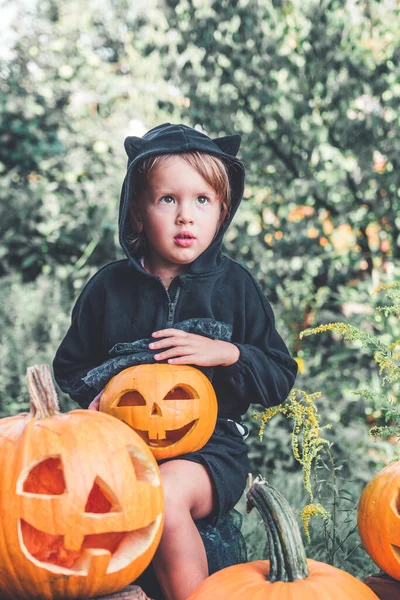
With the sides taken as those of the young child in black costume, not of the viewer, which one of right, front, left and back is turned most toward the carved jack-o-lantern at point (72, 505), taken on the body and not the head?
front

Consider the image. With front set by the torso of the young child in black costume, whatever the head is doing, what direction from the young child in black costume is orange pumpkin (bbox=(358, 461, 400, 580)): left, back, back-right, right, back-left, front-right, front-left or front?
front-left

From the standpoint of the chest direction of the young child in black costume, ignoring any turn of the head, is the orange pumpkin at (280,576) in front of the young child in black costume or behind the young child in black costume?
in front

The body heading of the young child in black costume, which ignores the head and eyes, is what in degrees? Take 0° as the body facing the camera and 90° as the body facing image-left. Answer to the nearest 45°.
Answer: approximately 0°
